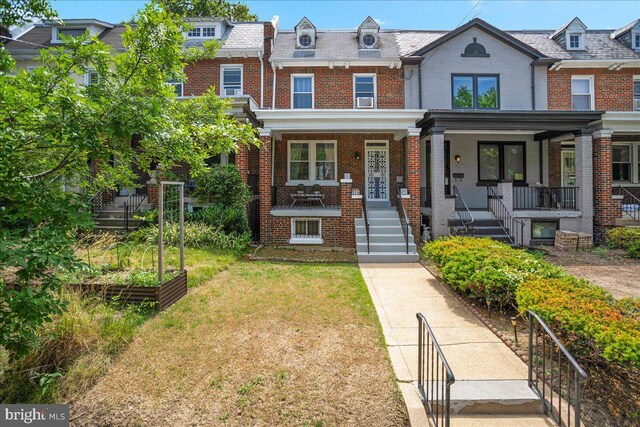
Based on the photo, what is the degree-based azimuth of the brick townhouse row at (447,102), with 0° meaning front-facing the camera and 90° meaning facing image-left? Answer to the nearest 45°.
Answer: approximately 0°

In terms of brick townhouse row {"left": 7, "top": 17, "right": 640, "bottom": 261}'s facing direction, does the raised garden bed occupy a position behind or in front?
in front

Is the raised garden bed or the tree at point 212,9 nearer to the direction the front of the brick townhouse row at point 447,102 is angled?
the raised garden bed
